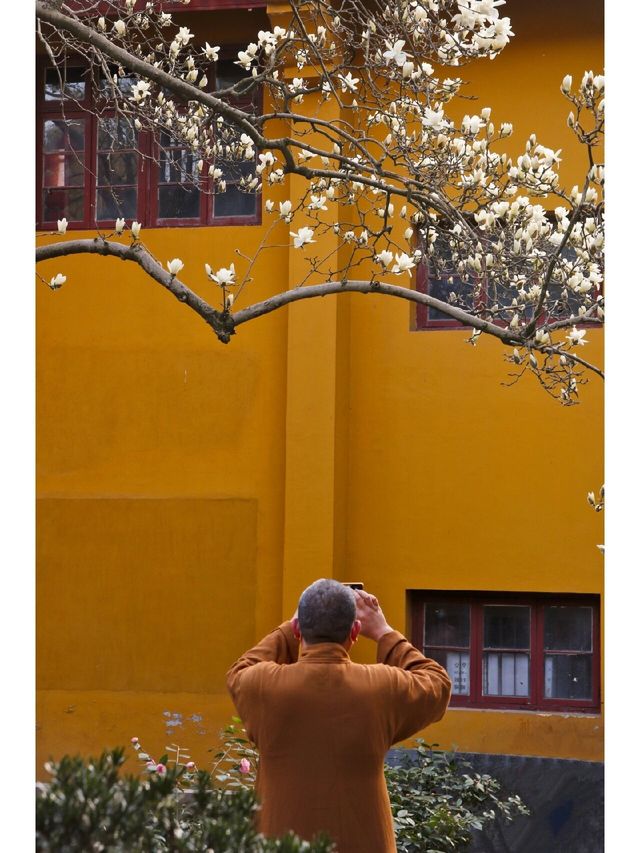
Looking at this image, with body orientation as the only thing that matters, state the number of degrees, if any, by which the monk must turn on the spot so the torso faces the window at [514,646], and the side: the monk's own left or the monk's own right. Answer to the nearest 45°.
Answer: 0° — they already face it

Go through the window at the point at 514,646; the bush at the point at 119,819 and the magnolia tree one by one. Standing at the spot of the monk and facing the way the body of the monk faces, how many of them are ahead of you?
2

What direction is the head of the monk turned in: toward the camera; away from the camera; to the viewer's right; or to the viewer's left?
away from the camera

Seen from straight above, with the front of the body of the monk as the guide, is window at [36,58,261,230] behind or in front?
in front

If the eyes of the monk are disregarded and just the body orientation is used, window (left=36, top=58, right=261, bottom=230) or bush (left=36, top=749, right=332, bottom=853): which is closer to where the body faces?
the window

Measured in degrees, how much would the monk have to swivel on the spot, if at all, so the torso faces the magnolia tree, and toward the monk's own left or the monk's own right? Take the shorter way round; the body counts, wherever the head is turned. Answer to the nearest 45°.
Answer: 0° — they already face it

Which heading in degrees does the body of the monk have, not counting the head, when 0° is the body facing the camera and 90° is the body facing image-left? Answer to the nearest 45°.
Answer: approximately 180°
